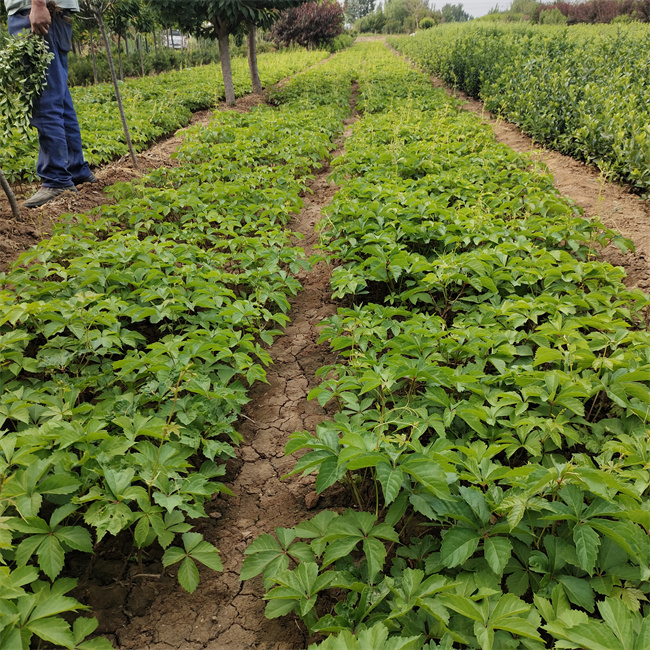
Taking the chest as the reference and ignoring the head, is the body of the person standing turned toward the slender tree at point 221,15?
no

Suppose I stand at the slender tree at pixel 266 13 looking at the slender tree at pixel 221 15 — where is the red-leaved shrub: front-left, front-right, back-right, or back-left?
back-right

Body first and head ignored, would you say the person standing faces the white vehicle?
no

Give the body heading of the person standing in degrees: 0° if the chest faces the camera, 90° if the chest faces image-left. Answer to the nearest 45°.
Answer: approximately 90°

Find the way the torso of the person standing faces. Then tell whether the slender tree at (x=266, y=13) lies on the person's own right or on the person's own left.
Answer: on the person's own right

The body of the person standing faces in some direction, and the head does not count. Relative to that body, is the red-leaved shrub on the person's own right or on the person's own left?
on the person's own right

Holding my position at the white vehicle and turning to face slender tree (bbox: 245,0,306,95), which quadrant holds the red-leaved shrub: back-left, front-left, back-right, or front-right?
front-left
